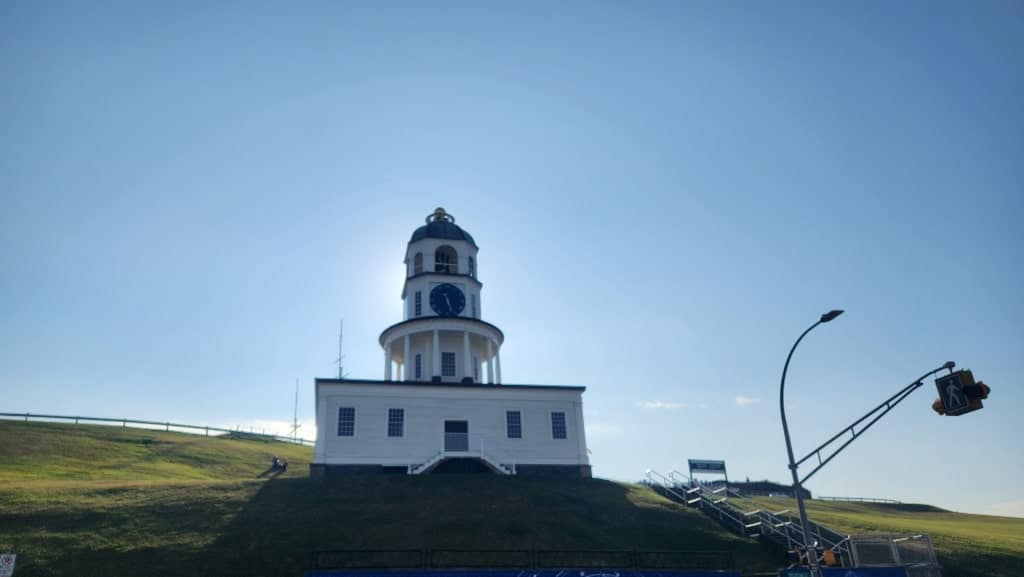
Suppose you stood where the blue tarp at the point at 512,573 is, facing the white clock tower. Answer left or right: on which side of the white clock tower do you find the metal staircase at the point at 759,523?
right

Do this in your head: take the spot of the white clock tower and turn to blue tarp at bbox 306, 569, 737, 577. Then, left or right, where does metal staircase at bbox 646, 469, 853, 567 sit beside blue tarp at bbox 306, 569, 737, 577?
left

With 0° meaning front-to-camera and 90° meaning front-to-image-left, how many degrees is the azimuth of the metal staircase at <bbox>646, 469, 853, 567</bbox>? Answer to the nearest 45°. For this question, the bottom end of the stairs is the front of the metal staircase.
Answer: approximately 315°

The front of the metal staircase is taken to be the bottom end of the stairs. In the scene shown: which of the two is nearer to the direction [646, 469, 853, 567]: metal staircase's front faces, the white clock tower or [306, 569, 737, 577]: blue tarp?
the blue tarp
